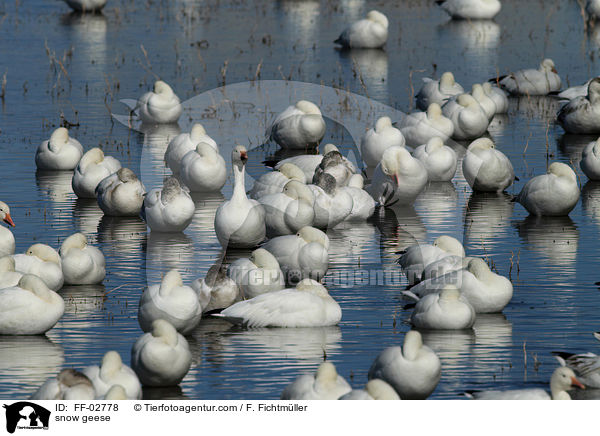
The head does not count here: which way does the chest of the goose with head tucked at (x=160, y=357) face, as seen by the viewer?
toward the camera

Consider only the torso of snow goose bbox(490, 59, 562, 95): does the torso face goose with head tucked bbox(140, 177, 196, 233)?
no

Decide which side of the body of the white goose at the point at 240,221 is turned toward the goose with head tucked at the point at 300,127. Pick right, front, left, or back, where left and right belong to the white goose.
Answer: back

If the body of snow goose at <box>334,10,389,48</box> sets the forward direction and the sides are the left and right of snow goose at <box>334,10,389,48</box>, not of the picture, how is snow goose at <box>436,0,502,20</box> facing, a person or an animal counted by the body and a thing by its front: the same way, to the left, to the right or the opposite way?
the same way

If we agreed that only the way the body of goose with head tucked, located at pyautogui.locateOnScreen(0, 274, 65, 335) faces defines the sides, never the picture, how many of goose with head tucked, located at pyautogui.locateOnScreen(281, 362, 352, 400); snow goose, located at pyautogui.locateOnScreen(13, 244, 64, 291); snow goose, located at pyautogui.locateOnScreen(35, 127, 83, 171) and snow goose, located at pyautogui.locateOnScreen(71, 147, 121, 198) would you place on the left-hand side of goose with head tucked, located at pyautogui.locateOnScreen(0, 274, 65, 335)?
3

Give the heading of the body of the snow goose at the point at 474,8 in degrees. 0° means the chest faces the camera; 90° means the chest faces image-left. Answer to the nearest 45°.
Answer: approximately 270°

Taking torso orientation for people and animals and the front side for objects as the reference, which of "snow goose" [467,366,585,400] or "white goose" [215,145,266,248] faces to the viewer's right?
the snow goose

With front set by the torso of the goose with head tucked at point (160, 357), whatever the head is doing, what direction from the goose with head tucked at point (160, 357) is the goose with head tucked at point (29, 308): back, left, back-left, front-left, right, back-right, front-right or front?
back-right

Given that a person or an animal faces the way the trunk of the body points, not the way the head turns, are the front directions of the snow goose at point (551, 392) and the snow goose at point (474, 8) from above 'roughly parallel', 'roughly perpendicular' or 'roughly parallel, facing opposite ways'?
roughly parallel

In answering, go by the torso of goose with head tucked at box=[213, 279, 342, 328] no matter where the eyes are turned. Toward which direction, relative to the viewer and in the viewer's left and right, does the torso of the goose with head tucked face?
facing to the right of the viewer

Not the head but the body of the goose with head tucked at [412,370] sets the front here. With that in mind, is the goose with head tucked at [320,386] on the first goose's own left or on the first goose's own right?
on the first goose's own right

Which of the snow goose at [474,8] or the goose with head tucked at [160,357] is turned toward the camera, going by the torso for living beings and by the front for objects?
the goose with head tucked

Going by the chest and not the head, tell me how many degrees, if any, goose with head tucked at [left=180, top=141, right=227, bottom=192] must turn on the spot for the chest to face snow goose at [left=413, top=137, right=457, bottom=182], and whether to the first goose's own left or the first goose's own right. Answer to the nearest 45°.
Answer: approximately 90° to the first goose's own left

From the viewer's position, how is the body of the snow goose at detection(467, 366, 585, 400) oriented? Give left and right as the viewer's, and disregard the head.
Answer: facing to the right of the viewer
